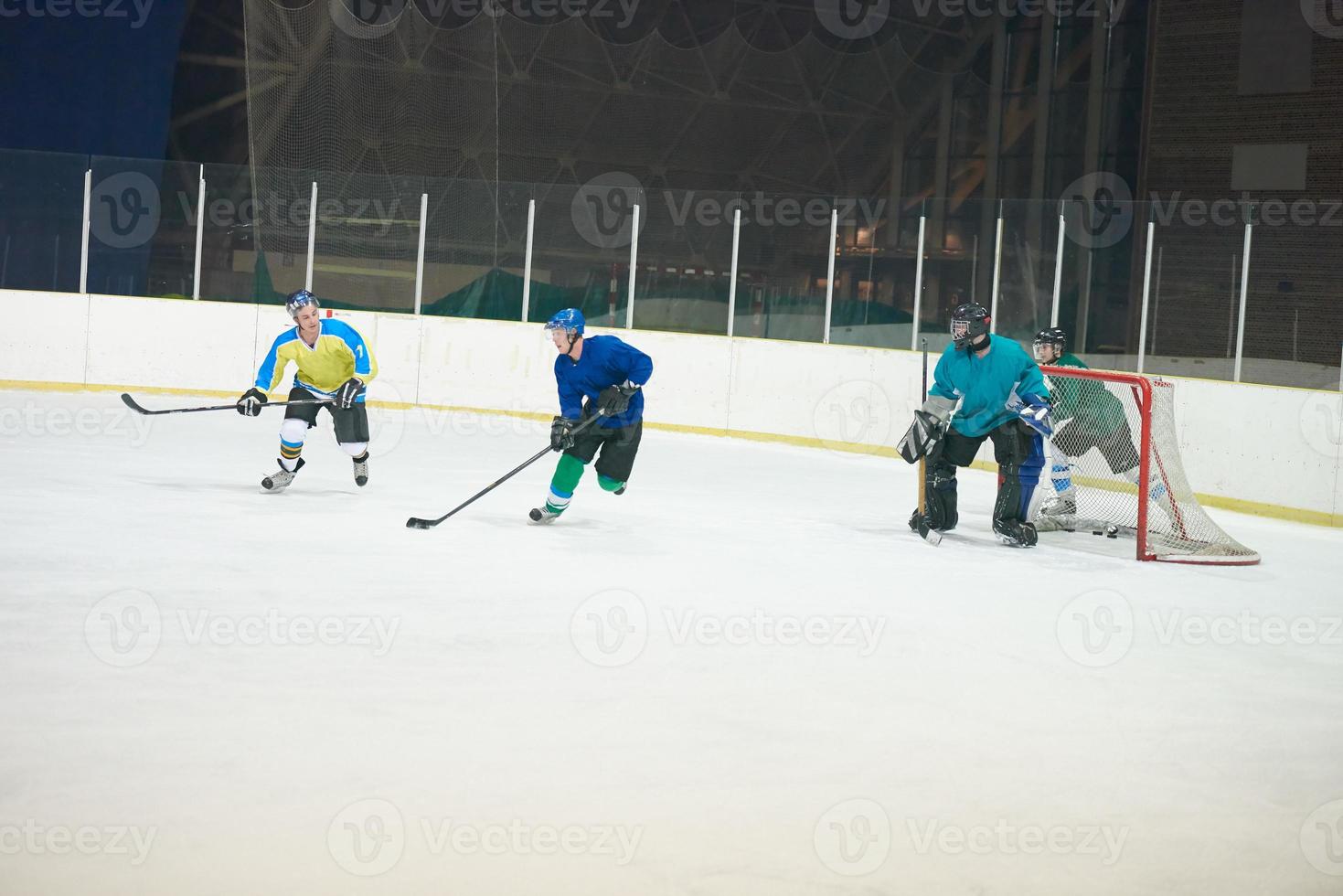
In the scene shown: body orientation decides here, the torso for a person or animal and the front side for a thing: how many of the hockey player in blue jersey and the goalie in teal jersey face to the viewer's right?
0

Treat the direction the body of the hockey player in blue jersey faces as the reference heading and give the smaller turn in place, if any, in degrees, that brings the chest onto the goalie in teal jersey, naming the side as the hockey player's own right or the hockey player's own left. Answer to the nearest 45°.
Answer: approximately 135° to the hockey player's own left

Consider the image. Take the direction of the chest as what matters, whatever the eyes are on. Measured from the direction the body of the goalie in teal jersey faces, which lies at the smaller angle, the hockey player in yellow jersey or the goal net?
the hockey player in yellow jersey

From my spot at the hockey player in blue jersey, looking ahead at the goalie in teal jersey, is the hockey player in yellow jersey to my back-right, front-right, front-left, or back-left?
back-left

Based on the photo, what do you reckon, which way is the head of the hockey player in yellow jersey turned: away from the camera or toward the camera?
toward the camera

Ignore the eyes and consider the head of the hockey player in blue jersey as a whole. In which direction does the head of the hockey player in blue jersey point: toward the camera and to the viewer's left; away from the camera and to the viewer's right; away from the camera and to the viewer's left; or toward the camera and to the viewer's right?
toward the camera and to the viewer's left

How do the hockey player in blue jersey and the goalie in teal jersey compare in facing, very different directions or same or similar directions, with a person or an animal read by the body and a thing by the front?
same or similar directions

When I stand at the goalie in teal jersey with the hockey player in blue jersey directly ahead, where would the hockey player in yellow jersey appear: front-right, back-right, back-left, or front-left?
front-right

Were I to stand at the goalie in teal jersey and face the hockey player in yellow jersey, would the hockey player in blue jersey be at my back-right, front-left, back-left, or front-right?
front-left

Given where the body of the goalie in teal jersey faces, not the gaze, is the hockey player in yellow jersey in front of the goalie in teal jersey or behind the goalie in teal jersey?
in front

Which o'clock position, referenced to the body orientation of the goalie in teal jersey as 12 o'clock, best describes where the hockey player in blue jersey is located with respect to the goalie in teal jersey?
The hockey player in blue jersey is roughly at 1 o'clock from the goalie in teal jersey.

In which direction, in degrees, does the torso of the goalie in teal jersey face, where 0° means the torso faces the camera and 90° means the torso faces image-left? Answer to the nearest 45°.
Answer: approximately 45°
